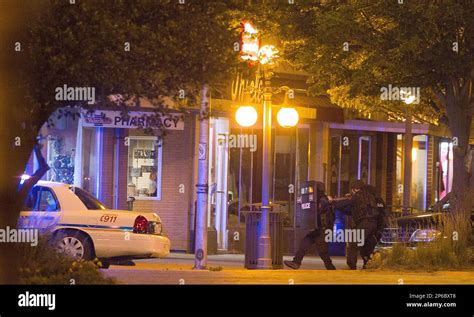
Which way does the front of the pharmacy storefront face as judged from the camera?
facing the viewer

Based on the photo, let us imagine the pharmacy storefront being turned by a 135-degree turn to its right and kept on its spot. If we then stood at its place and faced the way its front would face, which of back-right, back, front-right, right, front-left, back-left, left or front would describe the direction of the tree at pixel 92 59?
back-left

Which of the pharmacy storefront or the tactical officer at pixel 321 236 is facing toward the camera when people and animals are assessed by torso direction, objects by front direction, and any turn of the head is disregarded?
the pharmacy storefront

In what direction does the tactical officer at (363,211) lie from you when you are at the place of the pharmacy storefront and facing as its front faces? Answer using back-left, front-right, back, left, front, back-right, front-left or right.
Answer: front-left

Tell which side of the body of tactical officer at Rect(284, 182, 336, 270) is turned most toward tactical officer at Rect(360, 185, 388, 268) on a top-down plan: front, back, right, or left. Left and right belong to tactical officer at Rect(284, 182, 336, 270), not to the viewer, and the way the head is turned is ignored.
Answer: back

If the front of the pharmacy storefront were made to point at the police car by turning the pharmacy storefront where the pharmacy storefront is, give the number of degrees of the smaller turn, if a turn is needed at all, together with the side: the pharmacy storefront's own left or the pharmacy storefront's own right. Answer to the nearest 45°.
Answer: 0° — it already faces it

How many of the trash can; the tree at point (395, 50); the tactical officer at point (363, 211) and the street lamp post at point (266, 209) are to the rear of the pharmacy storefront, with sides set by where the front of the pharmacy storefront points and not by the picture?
0

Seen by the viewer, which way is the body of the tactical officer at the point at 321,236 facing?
to the viewer's left

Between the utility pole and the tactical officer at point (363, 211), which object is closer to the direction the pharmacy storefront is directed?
the utility pole

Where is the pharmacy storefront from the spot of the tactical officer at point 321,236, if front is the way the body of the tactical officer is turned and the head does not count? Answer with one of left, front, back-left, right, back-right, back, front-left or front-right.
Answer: front-right

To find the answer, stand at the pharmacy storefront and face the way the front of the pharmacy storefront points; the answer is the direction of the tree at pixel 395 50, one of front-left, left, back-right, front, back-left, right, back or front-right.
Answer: front-left

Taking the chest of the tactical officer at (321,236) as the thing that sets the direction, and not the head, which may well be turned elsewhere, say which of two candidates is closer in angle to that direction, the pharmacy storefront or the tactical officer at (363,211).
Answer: the pharmacy storefront

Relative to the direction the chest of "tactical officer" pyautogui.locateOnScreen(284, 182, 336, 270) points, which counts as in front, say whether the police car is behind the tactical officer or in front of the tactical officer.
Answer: in front

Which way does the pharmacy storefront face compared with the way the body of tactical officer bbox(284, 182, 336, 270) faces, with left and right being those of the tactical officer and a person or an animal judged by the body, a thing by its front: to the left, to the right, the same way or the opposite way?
to the left

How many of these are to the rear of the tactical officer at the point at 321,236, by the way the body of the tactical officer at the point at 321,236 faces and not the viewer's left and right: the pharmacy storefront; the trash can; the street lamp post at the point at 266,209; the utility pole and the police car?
0

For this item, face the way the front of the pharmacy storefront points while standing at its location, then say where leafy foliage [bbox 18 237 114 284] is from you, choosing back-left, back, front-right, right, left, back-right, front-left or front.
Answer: front

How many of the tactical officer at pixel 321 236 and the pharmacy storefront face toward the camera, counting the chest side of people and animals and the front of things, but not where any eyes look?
1

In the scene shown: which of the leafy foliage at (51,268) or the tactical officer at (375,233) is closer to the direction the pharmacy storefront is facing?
the leafy foliage
